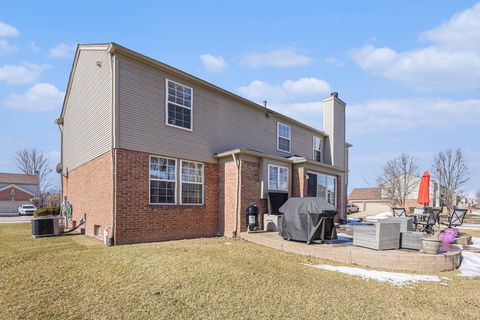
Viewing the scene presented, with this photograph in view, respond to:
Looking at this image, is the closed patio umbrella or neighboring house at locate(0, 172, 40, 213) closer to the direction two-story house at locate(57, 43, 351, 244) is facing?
the neighboring house

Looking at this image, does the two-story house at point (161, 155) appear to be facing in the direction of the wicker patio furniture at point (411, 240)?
no

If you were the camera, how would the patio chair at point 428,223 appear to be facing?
facing to the left of the viewer

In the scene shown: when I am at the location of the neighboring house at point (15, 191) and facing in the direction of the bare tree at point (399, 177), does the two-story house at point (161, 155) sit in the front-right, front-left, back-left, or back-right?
front-right

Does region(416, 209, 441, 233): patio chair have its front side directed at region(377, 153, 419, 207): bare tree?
no

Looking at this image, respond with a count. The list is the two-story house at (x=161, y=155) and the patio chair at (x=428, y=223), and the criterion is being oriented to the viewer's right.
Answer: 0

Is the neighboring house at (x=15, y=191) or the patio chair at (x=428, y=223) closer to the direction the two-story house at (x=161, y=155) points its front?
the neighboring house

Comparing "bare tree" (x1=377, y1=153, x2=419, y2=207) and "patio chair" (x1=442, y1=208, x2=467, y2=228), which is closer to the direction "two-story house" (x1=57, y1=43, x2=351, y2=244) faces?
the bare tree

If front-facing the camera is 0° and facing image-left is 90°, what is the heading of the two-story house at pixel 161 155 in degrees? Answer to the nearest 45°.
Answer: approximately 135°

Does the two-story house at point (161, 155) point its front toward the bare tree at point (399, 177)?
no

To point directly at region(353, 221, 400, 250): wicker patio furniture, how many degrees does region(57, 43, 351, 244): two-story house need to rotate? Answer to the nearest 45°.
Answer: approximately 180°
